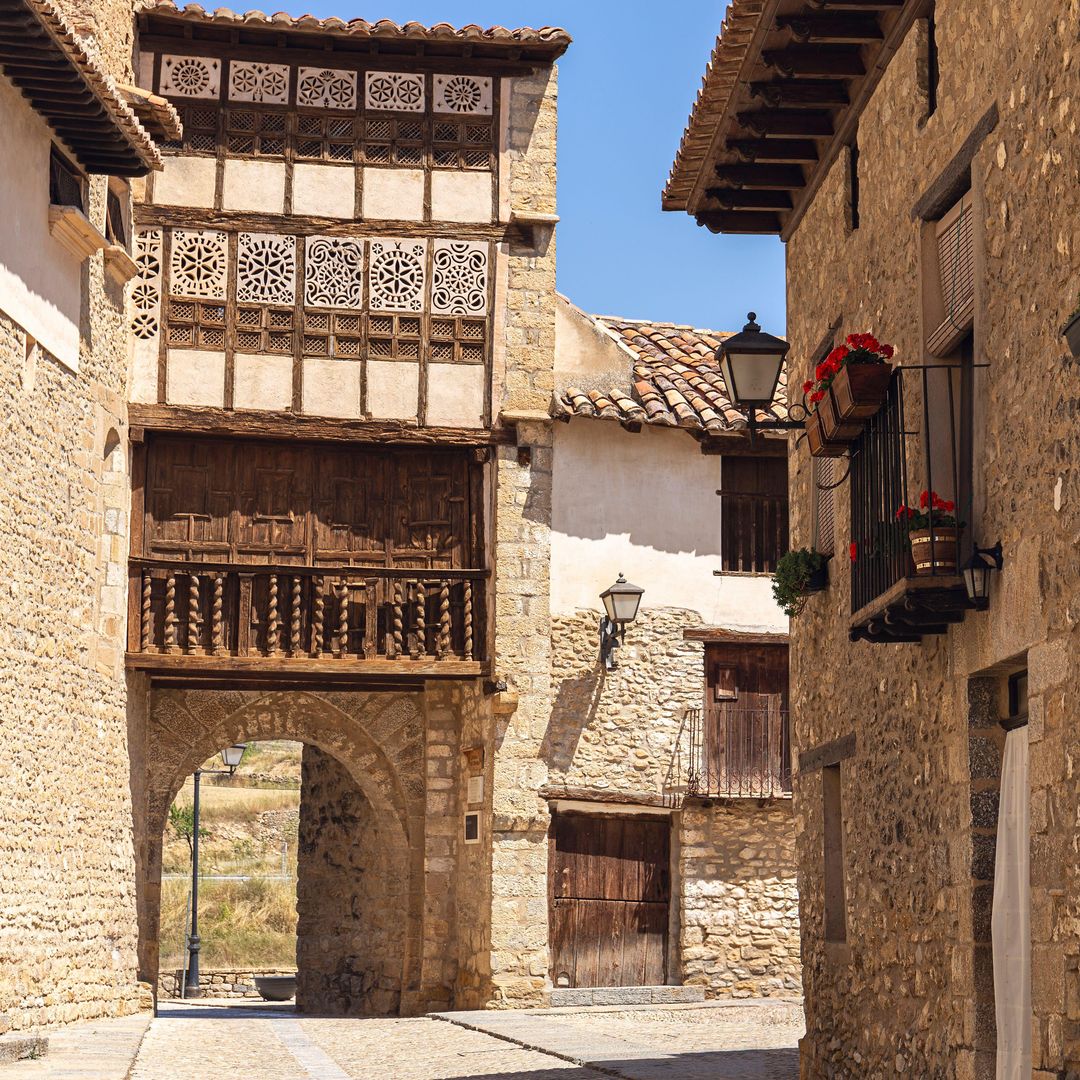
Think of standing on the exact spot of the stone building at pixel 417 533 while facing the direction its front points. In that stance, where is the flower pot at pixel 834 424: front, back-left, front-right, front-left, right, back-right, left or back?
front

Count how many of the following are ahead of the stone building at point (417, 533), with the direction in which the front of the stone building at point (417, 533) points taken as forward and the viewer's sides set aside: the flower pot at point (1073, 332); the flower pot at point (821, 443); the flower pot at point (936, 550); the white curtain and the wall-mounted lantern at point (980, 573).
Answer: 5

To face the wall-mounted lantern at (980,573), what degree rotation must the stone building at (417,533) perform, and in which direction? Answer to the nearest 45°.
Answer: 0° — it already faces it

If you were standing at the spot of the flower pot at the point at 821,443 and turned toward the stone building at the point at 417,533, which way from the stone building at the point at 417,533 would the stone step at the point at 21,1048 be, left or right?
left

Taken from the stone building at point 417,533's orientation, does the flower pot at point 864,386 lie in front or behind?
in front

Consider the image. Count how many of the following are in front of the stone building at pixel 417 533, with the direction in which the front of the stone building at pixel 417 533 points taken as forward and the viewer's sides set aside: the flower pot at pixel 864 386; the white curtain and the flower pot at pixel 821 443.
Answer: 3

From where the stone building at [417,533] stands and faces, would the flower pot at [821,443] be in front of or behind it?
in front

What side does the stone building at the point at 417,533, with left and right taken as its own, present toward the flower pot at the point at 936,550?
front

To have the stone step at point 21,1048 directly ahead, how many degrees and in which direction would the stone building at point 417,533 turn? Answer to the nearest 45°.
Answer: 0° — it already faces it

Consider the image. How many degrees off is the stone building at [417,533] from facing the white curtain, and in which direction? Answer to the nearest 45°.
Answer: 0° — it already faces it

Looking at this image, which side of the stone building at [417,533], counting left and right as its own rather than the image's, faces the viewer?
front

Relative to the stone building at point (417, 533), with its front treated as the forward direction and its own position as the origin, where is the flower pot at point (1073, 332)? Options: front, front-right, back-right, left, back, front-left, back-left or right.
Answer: front
